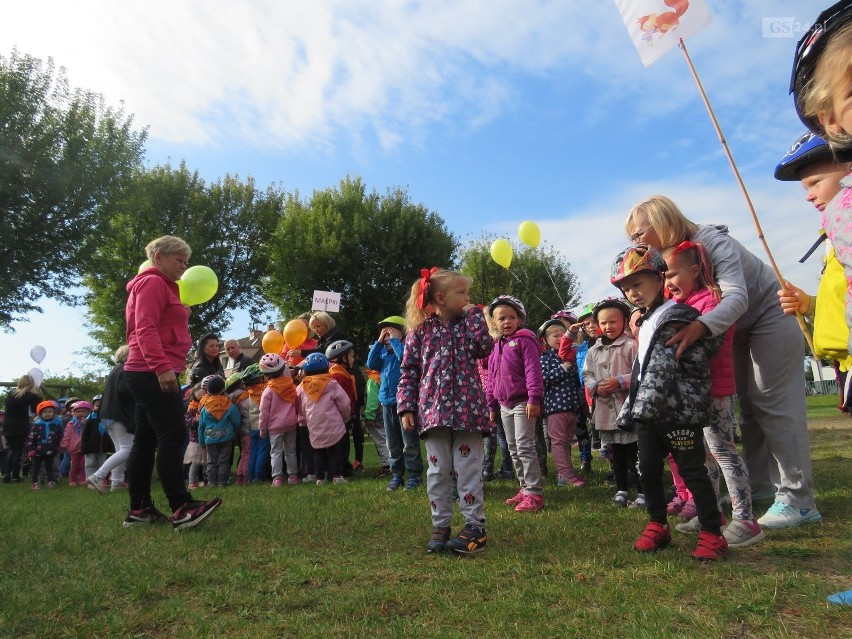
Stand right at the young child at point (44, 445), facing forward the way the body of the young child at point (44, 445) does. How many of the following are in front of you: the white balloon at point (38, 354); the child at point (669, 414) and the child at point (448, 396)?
2

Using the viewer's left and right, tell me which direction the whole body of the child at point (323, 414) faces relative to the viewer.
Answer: facing away from the viewer

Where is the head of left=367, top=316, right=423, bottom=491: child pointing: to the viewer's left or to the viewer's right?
to the viewer's left

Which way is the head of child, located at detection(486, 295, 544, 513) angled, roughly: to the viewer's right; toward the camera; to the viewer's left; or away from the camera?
toward the camera

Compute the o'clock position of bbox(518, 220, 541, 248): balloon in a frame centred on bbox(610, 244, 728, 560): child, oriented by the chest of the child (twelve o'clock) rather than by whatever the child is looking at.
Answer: The balloon is roughly at 4 o'clock from the child.

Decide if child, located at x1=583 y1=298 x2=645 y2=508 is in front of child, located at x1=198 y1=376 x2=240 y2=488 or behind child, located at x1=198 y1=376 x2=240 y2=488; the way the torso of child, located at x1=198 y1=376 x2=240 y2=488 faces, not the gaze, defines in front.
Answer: behind

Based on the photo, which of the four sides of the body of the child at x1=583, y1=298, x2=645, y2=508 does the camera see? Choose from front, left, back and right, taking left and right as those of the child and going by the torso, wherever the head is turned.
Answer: front

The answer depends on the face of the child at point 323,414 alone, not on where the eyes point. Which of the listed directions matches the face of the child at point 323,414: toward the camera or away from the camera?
away from the camera

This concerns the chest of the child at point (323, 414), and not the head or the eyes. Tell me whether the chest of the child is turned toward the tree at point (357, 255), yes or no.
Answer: yes

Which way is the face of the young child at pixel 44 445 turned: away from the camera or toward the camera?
toward the camera

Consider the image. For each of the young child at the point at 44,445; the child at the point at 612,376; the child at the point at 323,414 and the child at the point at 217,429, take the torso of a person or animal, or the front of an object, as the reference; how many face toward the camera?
2

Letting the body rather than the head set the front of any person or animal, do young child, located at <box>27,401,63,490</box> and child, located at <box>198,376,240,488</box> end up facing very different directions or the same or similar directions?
very different directions

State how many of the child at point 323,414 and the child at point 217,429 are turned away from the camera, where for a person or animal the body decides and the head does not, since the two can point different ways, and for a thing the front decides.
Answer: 2

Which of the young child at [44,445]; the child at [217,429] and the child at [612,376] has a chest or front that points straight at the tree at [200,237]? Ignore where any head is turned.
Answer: the child at [217,429]

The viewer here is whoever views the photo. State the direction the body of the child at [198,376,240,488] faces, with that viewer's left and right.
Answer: facing away from the viewer

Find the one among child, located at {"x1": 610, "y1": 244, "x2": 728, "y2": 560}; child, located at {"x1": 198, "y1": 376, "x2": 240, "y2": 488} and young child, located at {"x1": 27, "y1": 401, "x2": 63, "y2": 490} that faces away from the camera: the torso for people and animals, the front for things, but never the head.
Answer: child, located at {"x1": 198, "y1": 376, "x2": 240, "y2": 488}

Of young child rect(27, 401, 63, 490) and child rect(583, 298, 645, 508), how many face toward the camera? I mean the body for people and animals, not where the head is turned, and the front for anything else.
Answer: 2

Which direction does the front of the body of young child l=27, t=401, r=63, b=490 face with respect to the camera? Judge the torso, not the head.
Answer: toward the camera

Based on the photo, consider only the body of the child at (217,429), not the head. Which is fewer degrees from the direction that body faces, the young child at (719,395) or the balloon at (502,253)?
the balloon

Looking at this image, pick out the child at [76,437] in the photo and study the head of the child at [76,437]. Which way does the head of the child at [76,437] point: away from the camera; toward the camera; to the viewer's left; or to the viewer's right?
toward the camera
